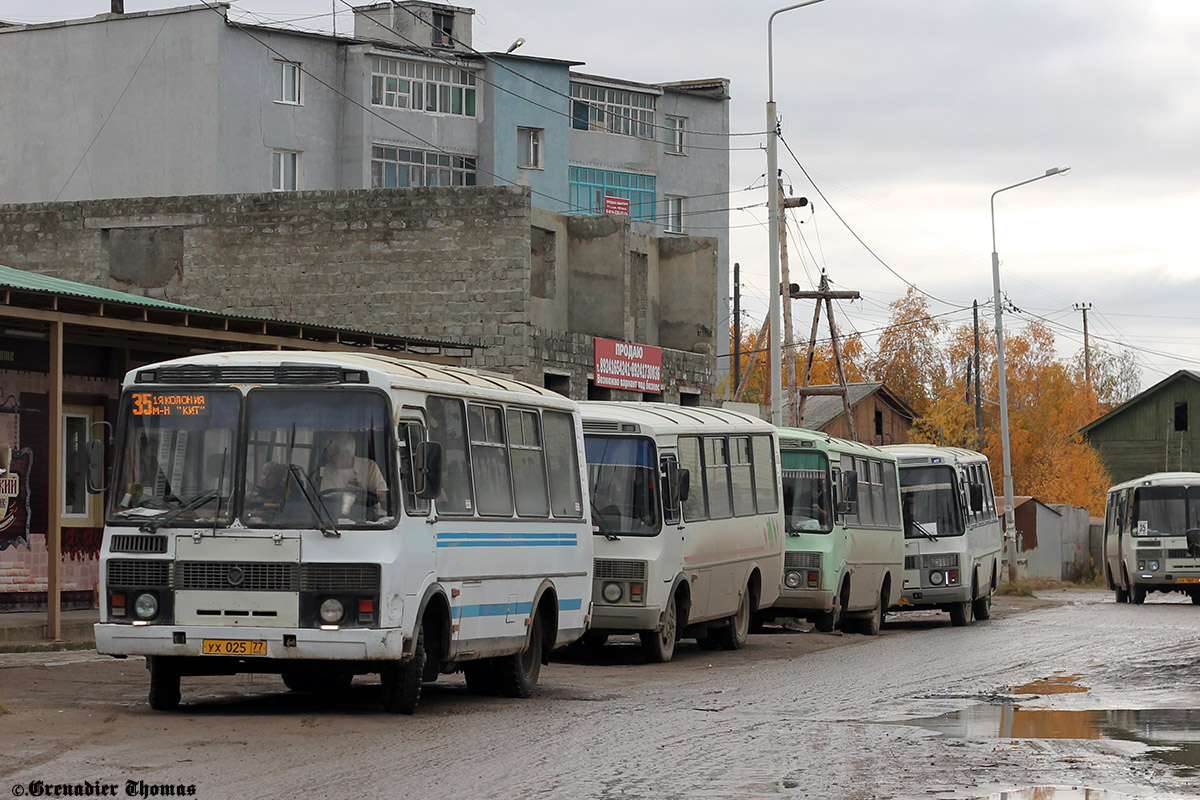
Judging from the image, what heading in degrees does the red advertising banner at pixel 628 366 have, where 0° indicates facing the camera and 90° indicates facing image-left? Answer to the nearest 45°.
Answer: approximately 315°

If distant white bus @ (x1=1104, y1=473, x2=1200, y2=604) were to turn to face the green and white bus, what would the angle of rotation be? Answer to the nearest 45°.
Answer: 0° — it already faces it

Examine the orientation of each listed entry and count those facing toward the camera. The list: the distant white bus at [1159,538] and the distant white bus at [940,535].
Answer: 2

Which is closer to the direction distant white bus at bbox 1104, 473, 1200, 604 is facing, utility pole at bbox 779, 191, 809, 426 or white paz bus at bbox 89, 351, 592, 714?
the white paz bus

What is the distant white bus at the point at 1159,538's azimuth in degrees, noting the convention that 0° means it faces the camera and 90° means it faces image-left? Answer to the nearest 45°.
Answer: approximately 0°

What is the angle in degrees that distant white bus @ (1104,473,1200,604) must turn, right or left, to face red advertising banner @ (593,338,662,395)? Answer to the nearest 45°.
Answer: approximately 45° to its right
